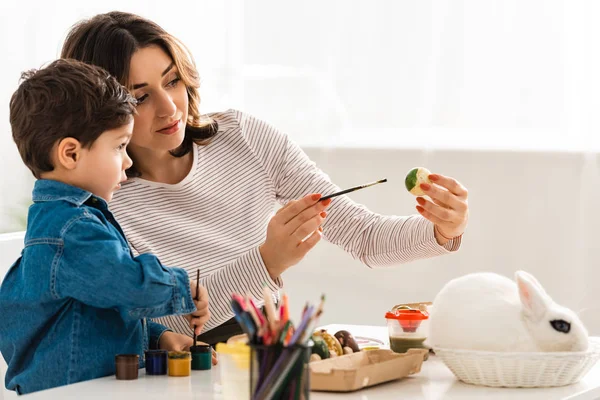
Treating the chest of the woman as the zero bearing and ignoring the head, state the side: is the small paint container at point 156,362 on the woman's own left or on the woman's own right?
on the woman's own right

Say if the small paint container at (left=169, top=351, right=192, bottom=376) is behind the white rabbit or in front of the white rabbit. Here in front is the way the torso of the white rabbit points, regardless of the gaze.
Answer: behind

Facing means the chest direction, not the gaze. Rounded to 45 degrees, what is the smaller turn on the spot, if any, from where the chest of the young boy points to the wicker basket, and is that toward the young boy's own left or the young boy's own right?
approximately 45° to the young boy's own right

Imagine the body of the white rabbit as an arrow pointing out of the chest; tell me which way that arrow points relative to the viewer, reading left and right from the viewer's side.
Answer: facing to the right of the viewer

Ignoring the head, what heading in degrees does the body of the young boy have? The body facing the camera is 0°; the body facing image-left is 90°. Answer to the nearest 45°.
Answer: approximately 270°

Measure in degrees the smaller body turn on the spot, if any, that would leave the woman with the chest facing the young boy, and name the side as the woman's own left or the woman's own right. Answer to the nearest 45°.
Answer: approximately 45° to the woman's own right

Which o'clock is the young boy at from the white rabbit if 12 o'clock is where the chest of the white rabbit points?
The young boy is roughly at 6 o'clock from the white rabbit.

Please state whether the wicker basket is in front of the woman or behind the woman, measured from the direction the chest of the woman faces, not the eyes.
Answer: in front

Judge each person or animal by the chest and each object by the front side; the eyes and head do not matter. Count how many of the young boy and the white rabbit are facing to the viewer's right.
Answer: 2

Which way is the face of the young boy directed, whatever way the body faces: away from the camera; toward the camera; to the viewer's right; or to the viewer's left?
to the viewer's right
